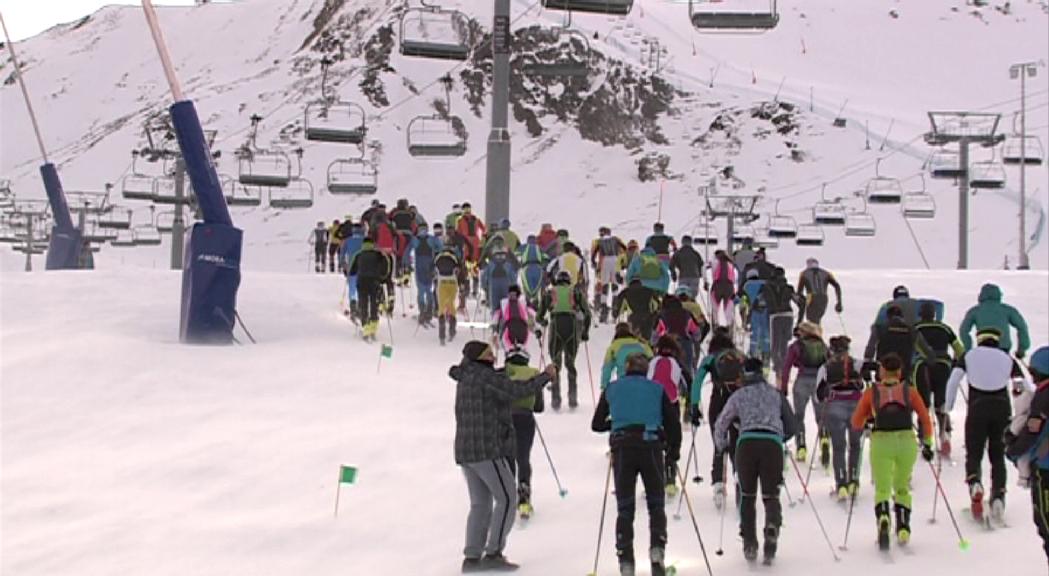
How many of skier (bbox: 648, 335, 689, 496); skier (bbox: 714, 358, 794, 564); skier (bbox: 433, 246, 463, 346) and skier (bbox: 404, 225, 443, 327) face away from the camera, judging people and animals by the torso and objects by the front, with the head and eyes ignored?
4

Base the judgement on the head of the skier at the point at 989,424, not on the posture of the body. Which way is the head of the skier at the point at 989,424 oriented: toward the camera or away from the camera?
away from the camera

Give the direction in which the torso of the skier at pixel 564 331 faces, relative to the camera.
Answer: away from the camera

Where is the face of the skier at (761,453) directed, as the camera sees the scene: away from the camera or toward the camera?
away from the camera

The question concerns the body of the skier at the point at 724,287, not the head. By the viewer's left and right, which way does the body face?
facing away from the viewer

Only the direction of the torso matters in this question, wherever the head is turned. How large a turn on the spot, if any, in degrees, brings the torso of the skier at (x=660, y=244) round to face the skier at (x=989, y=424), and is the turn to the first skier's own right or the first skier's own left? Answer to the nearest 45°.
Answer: approximately 180°

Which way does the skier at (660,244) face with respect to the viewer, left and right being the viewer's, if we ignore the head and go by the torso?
facing away from the viewer

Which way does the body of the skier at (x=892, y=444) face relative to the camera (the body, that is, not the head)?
away from the camera

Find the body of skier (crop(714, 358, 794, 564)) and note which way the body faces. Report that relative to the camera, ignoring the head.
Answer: away from the camera

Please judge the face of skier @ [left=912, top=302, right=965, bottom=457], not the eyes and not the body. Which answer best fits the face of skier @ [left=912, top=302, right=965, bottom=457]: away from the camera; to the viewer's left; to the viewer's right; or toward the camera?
away from the camera

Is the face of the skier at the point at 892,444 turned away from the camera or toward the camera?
away from the camera

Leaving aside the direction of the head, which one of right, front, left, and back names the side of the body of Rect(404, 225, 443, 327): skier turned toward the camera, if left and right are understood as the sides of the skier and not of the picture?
back

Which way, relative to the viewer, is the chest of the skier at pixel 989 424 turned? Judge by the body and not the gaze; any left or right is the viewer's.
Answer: facing away from the viewer

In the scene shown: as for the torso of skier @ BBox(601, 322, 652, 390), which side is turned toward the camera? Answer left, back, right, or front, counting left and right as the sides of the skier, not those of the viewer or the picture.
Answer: back

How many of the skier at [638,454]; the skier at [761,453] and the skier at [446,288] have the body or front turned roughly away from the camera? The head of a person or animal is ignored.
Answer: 3

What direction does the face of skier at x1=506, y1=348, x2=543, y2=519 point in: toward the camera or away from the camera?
away from the camera

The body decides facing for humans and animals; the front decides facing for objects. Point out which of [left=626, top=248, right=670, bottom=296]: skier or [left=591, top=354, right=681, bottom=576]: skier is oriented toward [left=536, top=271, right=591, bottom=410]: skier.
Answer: [left=591, top=354, right=681, bottom=576]: skier

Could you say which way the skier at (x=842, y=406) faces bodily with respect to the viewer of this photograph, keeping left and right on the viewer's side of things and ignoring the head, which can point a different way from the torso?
facing away from the viewer

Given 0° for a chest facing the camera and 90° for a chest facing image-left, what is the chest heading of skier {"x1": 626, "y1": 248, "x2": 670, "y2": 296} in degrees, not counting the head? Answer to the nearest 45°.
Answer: approximately 180°

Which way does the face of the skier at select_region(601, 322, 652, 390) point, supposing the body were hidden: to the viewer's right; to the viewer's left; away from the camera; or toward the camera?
away from the camera

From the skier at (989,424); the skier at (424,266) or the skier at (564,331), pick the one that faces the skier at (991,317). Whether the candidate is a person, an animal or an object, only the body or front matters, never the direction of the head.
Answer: the skier at (989,424)
